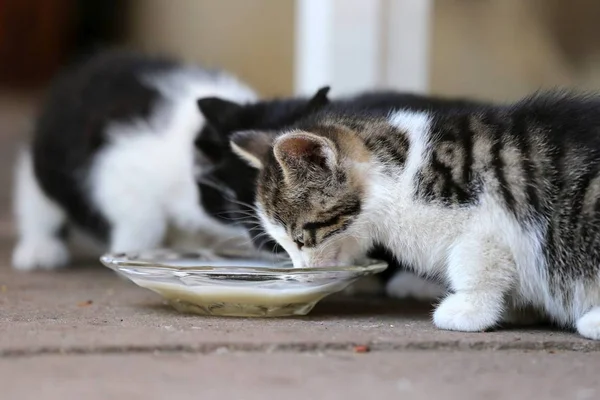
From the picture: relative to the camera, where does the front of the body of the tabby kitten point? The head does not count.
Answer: to the viewer's left

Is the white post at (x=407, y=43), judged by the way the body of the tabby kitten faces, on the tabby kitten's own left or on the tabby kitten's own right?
on the tabby kitten's own right

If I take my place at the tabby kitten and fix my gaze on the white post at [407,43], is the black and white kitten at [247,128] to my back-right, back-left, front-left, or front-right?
front-left

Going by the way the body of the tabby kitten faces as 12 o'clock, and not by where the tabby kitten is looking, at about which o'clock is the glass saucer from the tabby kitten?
The glass saucer is roughly at 12 o'clock from the tabby kitten.

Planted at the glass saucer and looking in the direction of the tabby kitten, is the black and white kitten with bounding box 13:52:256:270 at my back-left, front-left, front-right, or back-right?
back-left

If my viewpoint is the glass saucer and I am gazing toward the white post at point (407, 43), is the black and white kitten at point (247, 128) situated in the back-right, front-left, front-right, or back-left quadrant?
front-left

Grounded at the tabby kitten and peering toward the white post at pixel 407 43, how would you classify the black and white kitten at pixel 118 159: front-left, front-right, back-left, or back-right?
front-left

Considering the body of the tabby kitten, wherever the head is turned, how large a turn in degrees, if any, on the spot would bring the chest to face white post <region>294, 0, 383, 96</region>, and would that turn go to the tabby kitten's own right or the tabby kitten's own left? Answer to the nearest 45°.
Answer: approximately 90° to the tabby kitten's own right

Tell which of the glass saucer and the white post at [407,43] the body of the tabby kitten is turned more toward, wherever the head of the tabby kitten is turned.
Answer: the glass saucer

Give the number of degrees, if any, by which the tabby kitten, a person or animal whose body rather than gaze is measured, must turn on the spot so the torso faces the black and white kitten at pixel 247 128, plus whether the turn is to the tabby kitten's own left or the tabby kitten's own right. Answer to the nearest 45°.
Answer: approximately 45° to the tabby kitten's own right

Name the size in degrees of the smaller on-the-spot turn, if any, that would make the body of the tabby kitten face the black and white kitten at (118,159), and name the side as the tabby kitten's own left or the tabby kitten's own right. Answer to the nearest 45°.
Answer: approximately 45° to the tabby kitten's own right

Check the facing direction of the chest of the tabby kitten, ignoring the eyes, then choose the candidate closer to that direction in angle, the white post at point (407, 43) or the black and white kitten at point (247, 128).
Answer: the black and white kitten
